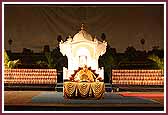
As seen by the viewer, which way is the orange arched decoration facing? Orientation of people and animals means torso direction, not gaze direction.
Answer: toward the camera

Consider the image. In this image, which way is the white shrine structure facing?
toward the camera
